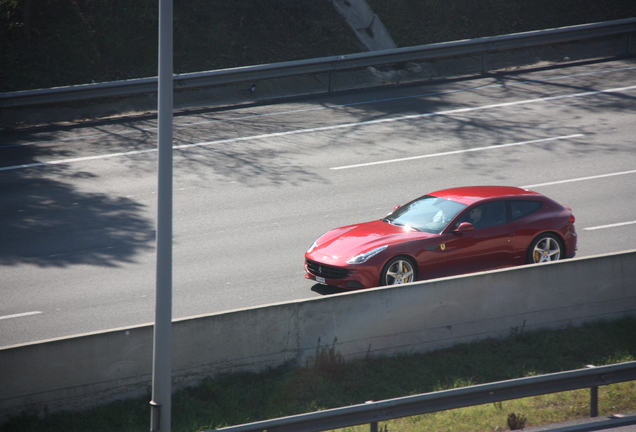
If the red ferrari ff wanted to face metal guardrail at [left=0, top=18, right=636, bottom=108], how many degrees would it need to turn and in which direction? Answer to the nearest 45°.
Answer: approximately 135° to its right

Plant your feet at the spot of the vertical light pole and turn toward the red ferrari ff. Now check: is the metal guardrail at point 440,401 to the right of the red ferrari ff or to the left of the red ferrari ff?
right

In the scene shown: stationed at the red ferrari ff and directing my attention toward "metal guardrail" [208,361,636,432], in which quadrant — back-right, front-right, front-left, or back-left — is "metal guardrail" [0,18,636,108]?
back-right

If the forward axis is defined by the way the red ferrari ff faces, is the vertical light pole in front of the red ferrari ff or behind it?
in front

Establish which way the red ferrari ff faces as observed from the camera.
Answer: facing the viewer and to the left of the viewer

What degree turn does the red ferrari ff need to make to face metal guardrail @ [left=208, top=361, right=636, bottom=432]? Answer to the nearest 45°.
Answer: approximately 45° to its left
